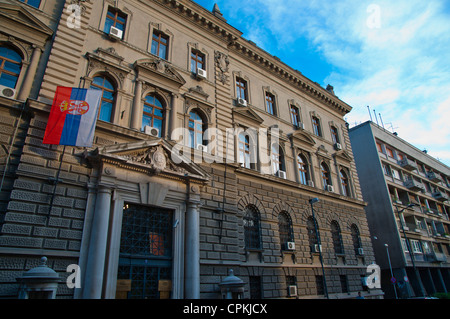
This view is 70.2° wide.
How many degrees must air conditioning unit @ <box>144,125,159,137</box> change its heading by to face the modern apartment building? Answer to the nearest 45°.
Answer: approximately 90° to its left

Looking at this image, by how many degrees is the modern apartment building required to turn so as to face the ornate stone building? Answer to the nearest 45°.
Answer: approximately 45° to its right

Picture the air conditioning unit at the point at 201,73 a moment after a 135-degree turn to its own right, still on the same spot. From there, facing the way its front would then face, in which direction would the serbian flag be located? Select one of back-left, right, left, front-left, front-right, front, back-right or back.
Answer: front-left

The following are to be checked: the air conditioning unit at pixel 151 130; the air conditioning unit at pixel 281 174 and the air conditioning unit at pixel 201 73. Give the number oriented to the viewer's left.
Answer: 0

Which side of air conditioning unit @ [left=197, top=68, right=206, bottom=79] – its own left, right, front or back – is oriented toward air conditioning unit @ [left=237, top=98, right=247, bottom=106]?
left

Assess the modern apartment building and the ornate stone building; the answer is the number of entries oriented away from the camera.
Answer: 0

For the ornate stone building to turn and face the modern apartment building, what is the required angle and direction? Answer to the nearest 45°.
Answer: approximately 90° to its left

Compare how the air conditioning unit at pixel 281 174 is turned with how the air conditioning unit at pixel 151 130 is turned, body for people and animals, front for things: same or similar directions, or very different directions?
same or similar directions

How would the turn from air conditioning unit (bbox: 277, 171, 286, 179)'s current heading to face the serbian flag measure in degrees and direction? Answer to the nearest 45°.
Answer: approximately 90° to its right

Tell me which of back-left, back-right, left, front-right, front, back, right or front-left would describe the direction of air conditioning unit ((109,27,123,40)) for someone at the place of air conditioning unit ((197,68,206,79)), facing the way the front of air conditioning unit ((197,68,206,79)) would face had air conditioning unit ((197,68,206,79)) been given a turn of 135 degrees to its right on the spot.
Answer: front-left

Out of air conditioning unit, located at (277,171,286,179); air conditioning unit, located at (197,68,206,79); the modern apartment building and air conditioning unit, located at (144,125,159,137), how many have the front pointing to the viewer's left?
0

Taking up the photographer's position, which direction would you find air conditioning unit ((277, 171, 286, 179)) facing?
facing the viewer and to the right of the viewer
